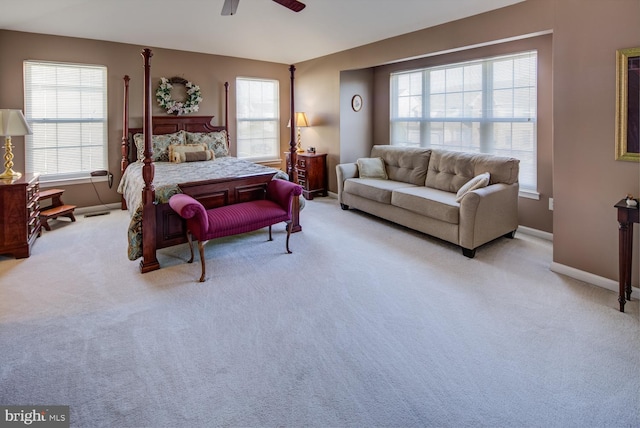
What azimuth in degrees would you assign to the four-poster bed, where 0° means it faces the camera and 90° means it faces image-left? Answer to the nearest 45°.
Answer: approximately 315°

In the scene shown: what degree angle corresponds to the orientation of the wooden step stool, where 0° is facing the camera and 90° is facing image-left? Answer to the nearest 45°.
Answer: approximately 315°

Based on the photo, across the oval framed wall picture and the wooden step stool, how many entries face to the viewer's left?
0

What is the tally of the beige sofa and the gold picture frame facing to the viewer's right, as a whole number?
0

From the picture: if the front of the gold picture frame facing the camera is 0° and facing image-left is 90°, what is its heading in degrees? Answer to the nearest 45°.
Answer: approximately 45°

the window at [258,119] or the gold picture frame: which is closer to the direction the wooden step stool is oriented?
the gold picture frame

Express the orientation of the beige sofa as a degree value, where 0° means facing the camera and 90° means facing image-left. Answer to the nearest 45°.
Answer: approximately 45°
